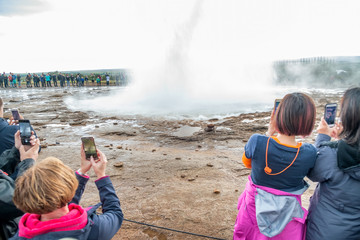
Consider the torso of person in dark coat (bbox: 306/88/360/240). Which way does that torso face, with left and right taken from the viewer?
facing away from the viewer and to the left of the viewer

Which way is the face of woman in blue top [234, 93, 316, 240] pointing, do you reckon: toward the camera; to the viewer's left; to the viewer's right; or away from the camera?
away from the camera

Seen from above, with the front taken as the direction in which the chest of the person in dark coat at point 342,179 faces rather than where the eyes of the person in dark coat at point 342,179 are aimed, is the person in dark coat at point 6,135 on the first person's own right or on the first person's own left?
on the first person's own left

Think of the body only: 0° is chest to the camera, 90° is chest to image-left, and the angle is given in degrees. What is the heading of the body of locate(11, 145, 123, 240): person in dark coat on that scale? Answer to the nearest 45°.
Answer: approximately 225°

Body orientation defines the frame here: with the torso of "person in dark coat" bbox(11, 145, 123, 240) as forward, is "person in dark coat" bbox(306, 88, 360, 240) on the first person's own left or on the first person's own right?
on the first person's own right

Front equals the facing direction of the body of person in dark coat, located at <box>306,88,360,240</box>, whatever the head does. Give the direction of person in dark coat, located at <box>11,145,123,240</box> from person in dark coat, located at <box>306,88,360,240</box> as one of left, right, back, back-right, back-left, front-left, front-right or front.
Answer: left

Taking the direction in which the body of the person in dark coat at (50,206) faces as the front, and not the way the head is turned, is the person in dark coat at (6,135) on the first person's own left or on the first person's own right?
on the first person's own left

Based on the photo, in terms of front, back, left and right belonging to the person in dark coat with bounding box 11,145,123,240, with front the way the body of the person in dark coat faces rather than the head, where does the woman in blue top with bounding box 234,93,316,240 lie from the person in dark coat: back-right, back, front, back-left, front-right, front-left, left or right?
front-right

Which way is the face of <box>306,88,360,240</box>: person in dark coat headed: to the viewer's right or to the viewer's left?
to the viewer's left
